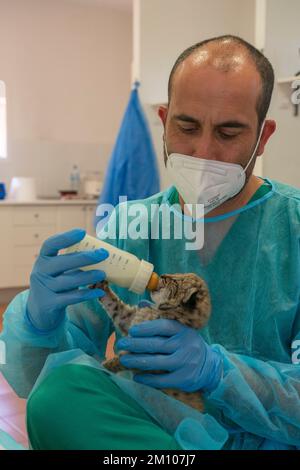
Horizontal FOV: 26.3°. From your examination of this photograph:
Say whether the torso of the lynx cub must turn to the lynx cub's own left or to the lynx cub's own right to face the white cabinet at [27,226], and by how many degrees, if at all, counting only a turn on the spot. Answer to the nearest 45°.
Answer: approximately 90° to the lynx cub's own right

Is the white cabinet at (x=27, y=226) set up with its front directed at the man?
yes

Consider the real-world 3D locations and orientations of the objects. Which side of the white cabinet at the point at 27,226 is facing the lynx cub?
front

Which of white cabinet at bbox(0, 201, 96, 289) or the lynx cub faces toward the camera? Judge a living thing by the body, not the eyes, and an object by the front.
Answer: the white cabinet

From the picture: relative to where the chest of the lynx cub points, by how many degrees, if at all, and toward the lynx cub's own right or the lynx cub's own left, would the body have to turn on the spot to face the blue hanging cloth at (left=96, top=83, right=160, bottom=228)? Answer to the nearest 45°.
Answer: approximately 90° to the lynx cub's own right

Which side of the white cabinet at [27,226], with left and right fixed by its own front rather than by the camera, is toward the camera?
front

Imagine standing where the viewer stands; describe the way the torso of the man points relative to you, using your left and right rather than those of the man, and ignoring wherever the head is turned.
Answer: facing the viewer and to the left of the viewer

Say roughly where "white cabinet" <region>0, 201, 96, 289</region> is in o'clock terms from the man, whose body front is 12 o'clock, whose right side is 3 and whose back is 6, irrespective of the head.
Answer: The white cabinet is roughly at 4 o'clock from the man.

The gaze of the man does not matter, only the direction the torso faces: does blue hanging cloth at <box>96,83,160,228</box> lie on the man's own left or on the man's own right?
on the man's own right

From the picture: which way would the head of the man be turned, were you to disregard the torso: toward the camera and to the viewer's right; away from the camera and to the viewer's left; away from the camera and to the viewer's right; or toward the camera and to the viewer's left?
toward the camera and to the viewer's left

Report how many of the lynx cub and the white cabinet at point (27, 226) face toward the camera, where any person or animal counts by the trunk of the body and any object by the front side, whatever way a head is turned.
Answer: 1
